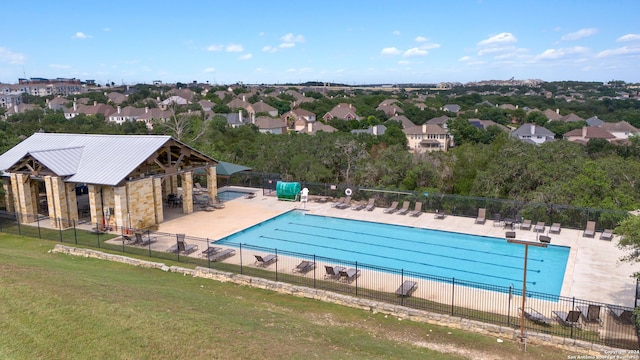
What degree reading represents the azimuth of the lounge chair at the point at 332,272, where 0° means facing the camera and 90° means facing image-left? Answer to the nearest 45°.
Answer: approximately 225°

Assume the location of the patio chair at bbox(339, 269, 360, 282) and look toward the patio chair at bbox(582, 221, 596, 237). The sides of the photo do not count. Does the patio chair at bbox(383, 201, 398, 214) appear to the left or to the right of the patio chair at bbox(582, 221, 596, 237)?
left

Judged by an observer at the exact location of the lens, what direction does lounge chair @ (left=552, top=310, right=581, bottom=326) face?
facing away from the viewer and to the left of the viewer

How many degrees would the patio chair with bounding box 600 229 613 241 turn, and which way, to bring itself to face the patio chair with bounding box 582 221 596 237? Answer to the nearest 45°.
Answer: approximately 90° to its right

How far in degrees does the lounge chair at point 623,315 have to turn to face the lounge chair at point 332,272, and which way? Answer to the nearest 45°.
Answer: approximately 45° to its left

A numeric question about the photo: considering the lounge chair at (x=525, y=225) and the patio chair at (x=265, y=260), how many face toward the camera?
1

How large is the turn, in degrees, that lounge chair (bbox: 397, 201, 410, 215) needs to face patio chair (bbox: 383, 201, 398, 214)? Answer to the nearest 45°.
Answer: approximately 45° to its right

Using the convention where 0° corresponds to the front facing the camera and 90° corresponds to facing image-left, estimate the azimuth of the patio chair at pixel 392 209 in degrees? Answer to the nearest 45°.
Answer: approximately 45°
